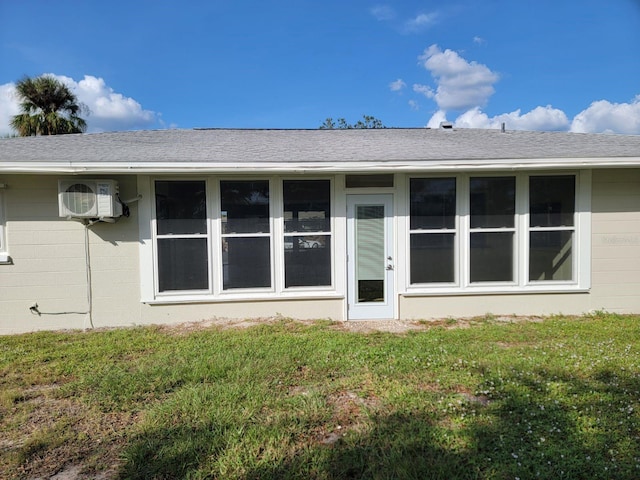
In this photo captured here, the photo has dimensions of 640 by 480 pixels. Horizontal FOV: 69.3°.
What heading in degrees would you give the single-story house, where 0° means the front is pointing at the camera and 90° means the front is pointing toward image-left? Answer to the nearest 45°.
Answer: approximately 0°

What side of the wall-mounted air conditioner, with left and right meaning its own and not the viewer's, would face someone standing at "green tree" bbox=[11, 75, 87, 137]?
back

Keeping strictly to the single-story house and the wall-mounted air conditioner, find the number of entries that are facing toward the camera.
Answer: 2

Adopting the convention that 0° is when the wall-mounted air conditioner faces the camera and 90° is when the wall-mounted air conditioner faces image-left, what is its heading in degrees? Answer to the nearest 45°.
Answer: approximately 0°

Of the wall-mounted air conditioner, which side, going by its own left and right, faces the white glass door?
left

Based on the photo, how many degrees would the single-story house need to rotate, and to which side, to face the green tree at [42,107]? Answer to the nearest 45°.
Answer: approximately 135° to its right
